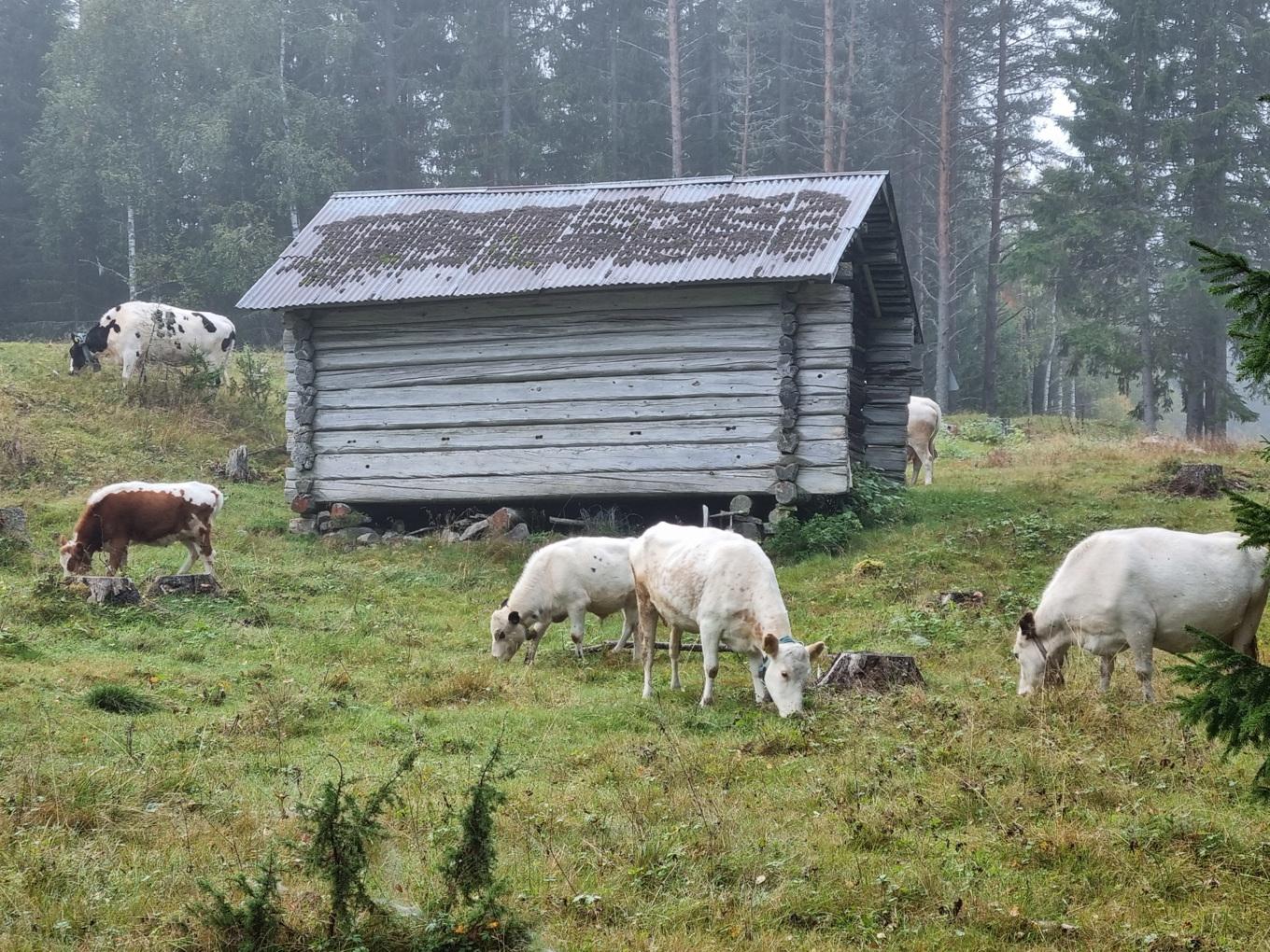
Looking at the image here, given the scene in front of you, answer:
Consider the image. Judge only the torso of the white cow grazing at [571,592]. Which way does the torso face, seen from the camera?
to the viewer's left

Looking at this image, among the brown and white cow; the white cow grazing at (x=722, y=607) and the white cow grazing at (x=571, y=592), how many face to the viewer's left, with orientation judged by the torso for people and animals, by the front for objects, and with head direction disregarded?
2

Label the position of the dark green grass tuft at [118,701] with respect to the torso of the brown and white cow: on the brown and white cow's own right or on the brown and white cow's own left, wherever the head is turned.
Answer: on the brown and white cow's own left

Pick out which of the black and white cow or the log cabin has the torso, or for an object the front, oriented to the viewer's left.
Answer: the black and white cow

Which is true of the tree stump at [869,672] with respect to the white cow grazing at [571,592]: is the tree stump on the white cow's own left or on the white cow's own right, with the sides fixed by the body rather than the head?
on the white cow's own left

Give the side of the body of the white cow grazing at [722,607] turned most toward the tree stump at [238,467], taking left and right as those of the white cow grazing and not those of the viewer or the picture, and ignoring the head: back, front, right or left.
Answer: back

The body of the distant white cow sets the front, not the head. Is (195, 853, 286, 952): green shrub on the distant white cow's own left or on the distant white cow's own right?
on the distant white cow's own left

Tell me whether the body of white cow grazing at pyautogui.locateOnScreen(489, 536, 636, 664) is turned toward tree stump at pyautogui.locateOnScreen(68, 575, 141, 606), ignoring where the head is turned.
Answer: yes

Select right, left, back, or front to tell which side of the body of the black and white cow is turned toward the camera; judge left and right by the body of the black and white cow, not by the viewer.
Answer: left

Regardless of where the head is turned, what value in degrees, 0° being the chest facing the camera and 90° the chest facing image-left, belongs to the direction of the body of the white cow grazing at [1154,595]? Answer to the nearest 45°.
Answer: approximately 90°

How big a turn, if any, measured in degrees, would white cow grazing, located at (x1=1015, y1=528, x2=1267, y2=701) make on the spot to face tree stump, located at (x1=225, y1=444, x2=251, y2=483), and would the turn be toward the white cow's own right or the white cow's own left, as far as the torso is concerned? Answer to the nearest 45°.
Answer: approximately 45° to the white cow's own right

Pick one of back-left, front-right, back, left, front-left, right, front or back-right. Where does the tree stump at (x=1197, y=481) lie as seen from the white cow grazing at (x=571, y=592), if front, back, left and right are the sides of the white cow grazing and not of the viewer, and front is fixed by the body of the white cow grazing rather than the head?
back-right
